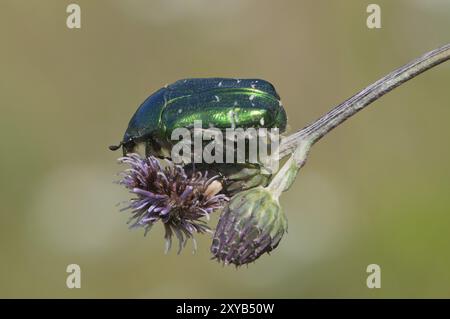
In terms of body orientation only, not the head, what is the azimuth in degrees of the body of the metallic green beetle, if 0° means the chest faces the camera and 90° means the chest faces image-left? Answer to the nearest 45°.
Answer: approximately 90°
